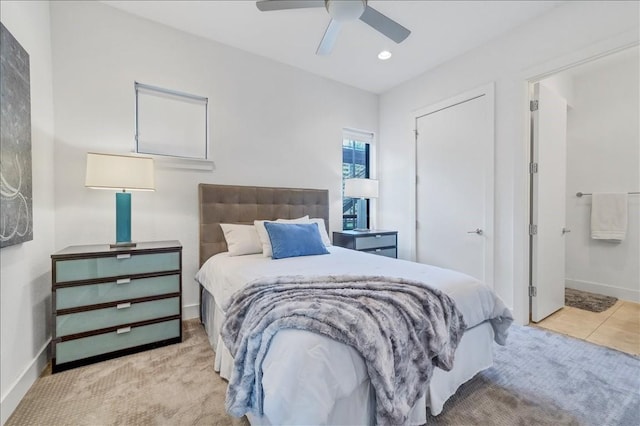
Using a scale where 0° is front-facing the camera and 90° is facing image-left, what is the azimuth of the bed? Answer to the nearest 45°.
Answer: approximately 315°

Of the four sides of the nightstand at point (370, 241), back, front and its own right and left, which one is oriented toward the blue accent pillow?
right

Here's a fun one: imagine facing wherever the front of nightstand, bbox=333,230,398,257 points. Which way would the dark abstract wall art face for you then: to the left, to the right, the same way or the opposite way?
to the left

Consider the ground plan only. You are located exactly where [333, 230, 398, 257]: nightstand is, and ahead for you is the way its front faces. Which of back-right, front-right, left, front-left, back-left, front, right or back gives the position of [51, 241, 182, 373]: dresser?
right

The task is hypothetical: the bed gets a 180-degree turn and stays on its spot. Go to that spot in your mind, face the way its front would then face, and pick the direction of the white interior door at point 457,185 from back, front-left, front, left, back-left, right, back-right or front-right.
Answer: right

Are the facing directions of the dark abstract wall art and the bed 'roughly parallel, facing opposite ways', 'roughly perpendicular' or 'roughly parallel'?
roughly perpendicular

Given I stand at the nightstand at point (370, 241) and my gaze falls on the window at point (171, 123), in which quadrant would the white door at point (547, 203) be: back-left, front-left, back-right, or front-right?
back-left

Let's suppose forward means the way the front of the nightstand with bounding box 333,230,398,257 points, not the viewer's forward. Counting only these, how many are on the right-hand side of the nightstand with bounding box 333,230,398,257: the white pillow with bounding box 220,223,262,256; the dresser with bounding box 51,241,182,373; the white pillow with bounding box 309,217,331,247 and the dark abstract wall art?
4

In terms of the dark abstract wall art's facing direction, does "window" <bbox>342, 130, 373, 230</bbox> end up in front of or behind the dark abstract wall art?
in front

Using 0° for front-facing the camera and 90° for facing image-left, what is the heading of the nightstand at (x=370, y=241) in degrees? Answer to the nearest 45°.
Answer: approximately 315°

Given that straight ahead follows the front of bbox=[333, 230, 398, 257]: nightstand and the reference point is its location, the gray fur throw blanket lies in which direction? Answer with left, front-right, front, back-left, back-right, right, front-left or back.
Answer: front-right

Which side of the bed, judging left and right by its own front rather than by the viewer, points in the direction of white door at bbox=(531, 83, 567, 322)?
left

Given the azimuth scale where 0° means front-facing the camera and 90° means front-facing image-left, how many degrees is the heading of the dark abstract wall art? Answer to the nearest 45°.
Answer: approximately 270°

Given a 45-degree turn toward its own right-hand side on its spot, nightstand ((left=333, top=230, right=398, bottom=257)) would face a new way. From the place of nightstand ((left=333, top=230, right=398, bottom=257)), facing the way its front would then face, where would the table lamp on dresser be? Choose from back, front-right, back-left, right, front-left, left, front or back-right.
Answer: front-right
